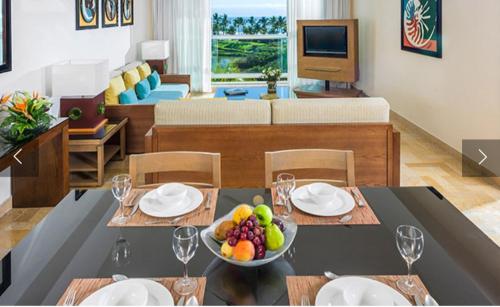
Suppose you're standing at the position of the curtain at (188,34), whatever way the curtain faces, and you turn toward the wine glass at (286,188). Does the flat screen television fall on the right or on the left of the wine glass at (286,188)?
left

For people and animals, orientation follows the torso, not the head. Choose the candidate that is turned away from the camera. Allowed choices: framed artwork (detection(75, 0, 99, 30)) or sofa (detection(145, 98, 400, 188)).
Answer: the sofa

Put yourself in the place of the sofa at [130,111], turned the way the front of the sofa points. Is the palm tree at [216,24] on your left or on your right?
on your left

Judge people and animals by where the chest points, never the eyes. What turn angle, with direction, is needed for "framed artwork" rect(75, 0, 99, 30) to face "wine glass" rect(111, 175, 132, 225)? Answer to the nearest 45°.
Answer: approximately 45° to its right

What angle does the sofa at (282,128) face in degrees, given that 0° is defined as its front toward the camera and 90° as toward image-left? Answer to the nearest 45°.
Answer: approximately 180°

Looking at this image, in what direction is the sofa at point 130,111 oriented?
to the viewer's right

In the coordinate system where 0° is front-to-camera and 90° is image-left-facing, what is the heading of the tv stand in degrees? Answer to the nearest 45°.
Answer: approximately 0°

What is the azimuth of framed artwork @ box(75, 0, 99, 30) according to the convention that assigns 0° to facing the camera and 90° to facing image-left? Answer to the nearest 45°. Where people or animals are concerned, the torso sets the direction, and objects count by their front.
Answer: approximately 315°
